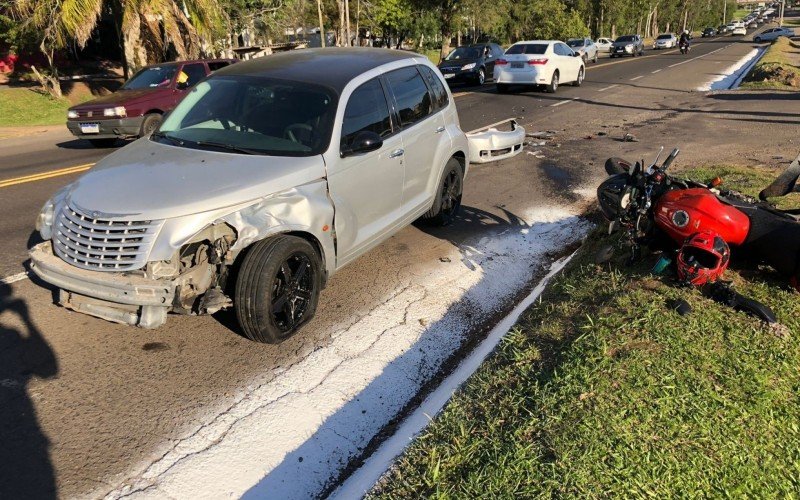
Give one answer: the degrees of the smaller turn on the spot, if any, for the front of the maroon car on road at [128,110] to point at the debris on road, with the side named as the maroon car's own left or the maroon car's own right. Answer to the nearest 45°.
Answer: approximately 90° to the maroon car's own left

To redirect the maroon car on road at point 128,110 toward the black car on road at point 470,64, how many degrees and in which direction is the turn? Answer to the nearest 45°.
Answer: approximately 180°

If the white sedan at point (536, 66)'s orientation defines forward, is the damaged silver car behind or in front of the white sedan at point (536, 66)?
behind

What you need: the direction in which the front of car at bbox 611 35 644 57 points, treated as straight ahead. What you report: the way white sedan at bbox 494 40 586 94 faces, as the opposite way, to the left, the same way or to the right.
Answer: the opposite way

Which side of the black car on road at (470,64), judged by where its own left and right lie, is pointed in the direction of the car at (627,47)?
back

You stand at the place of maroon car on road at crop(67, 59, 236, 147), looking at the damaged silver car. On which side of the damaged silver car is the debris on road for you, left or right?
left

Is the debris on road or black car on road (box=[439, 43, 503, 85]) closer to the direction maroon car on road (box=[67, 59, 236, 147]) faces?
the debris on road

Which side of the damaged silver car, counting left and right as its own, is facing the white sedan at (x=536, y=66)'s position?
back

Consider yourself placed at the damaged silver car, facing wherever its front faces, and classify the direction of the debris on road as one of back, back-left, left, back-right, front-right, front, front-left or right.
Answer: back

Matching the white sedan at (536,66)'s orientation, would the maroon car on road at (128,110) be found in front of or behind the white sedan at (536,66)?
behind

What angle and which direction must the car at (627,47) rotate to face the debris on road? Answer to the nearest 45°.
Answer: approximately 45° to its left

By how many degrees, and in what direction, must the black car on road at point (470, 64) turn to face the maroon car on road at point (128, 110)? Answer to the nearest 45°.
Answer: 0° — it already faces it

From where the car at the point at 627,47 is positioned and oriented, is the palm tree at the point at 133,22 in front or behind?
in front

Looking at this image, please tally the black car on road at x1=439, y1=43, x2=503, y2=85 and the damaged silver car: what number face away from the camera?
0
